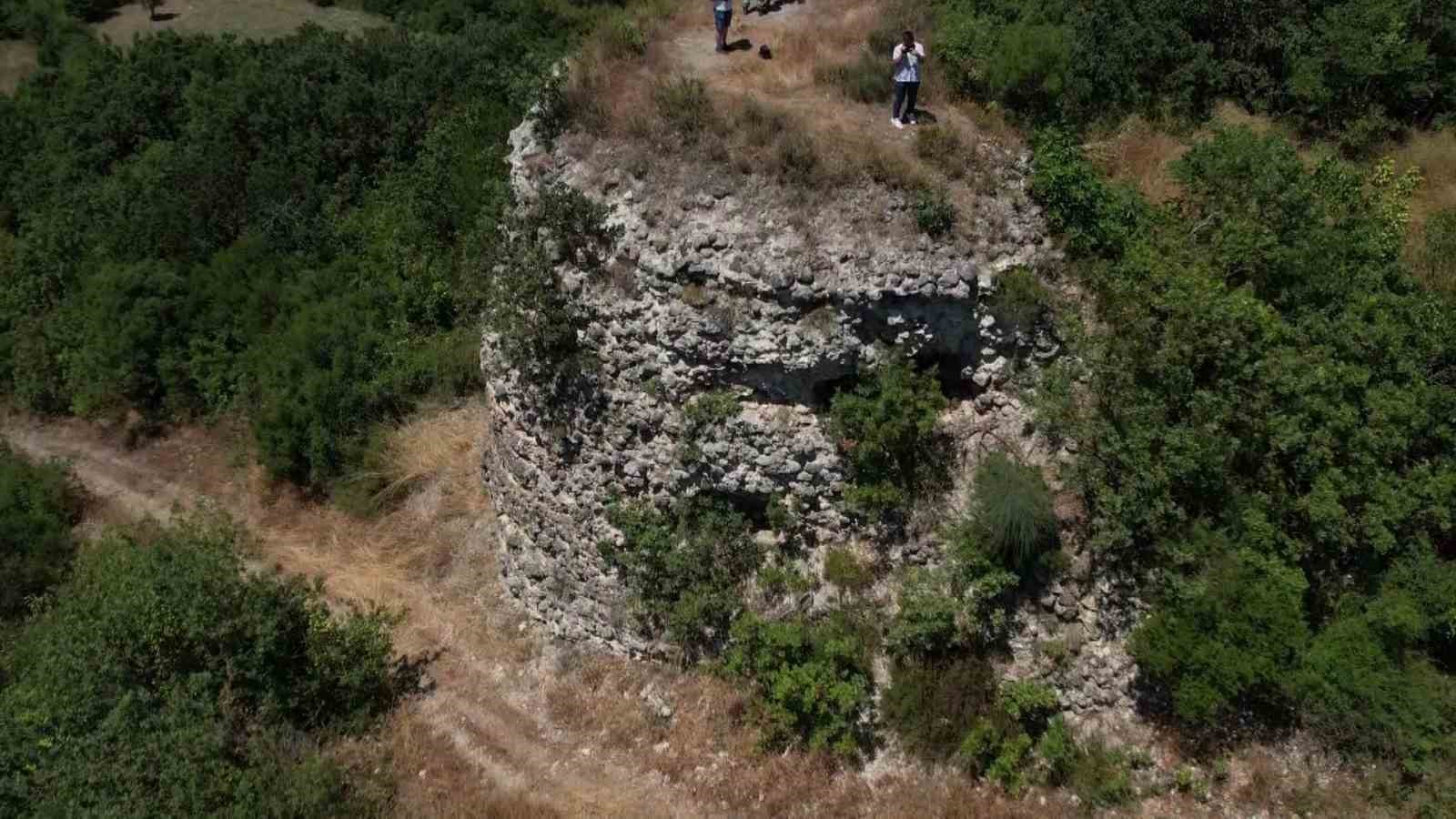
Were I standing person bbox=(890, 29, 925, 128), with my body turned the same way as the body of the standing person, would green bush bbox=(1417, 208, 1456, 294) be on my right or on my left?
on my left

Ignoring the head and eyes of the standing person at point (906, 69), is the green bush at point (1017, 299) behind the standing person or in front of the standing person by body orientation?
in front

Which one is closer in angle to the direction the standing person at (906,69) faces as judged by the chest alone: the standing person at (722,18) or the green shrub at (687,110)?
the green shrub

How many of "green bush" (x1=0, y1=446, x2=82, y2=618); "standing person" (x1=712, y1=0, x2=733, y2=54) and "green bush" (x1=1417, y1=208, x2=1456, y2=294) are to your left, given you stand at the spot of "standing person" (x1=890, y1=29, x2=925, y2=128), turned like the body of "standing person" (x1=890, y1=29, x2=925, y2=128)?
1

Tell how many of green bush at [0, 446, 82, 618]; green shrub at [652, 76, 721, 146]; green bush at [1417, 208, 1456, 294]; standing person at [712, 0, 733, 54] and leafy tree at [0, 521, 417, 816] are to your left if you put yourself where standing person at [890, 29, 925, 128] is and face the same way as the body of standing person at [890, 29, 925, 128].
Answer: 1

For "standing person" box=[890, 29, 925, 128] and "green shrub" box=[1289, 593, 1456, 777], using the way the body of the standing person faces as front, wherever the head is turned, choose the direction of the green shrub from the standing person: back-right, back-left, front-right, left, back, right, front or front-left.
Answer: front-left

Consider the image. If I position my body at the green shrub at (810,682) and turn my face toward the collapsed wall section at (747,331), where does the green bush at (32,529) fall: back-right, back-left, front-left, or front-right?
front-left

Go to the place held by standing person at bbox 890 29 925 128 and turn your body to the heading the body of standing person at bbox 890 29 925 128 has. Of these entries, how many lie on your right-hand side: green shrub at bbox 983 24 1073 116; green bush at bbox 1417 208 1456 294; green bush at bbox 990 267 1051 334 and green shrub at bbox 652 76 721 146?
1

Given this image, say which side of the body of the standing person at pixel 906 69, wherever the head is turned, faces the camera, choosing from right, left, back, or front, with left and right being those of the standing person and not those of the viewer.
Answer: front

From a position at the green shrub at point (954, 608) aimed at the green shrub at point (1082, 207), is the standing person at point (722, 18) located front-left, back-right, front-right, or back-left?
front-left
